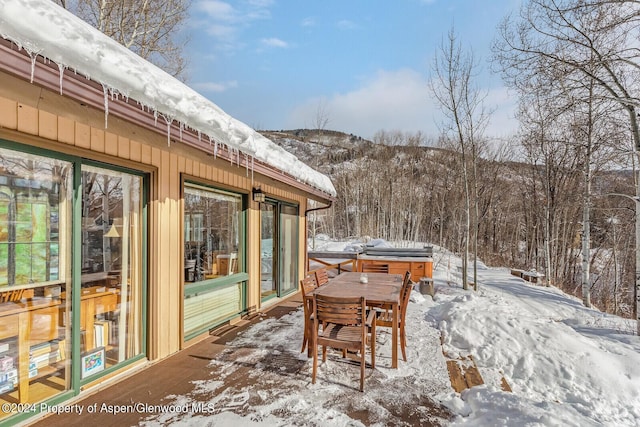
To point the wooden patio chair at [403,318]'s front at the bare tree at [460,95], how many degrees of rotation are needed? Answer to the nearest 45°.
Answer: approximately 90° to its right

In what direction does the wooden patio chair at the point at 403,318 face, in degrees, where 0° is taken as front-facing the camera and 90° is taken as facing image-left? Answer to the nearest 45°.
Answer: approximately 90°

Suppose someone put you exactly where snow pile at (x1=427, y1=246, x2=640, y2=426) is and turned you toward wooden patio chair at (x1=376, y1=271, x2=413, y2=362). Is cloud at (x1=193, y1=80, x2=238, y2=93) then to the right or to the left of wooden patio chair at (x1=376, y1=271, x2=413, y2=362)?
right

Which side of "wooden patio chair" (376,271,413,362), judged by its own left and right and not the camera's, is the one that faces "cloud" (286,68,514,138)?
right

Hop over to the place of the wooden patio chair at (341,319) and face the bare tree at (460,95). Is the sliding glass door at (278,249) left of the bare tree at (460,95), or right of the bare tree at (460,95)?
left

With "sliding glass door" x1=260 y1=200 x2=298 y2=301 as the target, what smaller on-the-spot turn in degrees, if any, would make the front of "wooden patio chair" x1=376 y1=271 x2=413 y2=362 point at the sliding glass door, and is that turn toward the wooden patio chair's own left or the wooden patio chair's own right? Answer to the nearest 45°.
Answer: approximately 45° to the wooden patio chair's own right

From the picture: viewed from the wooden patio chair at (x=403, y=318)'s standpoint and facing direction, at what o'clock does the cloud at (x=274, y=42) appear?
The cloud is roughly at 2 o'clock from the wooden patio chair.

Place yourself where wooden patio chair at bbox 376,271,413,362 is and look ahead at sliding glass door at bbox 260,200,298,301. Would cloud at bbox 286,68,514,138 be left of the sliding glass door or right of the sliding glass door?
right

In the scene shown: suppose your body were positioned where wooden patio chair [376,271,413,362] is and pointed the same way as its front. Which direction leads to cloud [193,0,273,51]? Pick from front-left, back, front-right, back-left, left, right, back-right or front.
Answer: front-right

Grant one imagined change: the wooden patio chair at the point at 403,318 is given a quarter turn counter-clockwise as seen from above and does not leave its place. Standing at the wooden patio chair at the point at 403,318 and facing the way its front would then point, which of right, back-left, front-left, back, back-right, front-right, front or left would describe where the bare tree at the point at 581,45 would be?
back-left

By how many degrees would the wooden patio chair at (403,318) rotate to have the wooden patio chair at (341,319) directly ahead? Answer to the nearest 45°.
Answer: approximately 45° to its left

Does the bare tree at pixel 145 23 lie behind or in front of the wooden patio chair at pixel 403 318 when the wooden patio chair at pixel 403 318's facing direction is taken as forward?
in front

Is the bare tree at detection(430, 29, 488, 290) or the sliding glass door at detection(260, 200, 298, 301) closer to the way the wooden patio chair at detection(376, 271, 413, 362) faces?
the sliding glass door
